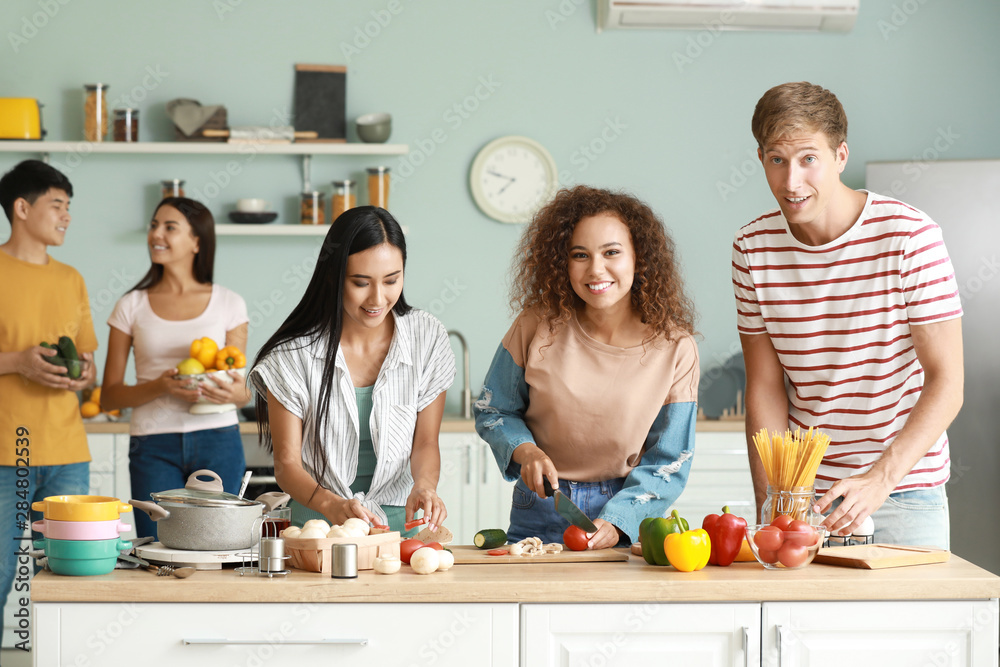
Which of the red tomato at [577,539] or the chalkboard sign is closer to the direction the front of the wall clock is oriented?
the red tomato

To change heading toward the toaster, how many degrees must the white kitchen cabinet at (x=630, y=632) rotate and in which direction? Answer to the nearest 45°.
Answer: approximately 135° to its right

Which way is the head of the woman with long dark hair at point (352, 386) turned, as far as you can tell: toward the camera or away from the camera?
toward the camera

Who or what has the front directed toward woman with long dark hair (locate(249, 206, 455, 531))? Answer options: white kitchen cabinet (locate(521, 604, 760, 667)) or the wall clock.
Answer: the wall clock

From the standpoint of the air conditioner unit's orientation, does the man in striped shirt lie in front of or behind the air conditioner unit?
in front

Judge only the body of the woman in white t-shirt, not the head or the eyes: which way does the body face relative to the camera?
toward the camera

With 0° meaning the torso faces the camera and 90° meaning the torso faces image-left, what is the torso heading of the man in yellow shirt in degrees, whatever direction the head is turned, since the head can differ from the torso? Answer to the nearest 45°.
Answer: approximately 315°

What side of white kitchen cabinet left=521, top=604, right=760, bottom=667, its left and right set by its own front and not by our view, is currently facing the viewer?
front

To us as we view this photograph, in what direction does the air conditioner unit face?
facing the viewer

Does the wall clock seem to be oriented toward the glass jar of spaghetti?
yes

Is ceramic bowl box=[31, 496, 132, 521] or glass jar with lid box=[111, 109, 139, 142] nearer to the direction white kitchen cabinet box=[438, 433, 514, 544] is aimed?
the ceramic bowl

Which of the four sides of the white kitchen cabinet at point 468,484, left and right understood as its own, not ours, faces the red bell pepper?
front

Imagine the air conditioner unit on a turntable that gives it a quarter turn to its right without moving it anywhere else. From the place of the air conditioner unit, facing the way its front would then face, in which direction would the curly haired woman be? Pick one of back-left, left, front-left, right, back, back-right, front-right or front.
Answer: left

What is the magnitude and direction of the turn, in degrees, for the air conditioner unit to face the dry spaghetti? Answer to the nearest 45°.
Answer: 0° — it already faces it

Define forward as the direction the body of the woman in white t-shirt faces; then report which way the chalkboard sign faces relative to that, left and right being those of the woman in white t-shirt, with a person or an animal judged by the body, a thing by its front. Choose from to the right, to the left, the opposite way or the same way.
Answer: the same way

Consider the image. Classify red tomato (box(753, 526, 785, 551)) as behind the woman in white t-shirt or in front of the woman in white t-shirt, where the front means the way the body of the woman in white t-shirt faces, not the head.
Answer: in front

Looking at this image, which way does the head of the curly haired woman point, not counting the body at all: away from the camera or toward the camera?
toward the camera

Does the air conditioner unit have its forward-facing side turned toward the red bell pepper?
yes

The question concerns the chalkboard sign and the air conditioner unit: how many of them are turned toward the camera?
2

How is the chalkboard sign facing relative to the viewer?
toward the camera

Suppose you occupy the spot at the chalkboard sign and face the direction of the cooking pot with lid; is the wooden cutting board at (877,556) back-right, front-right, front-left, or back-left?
front-left
